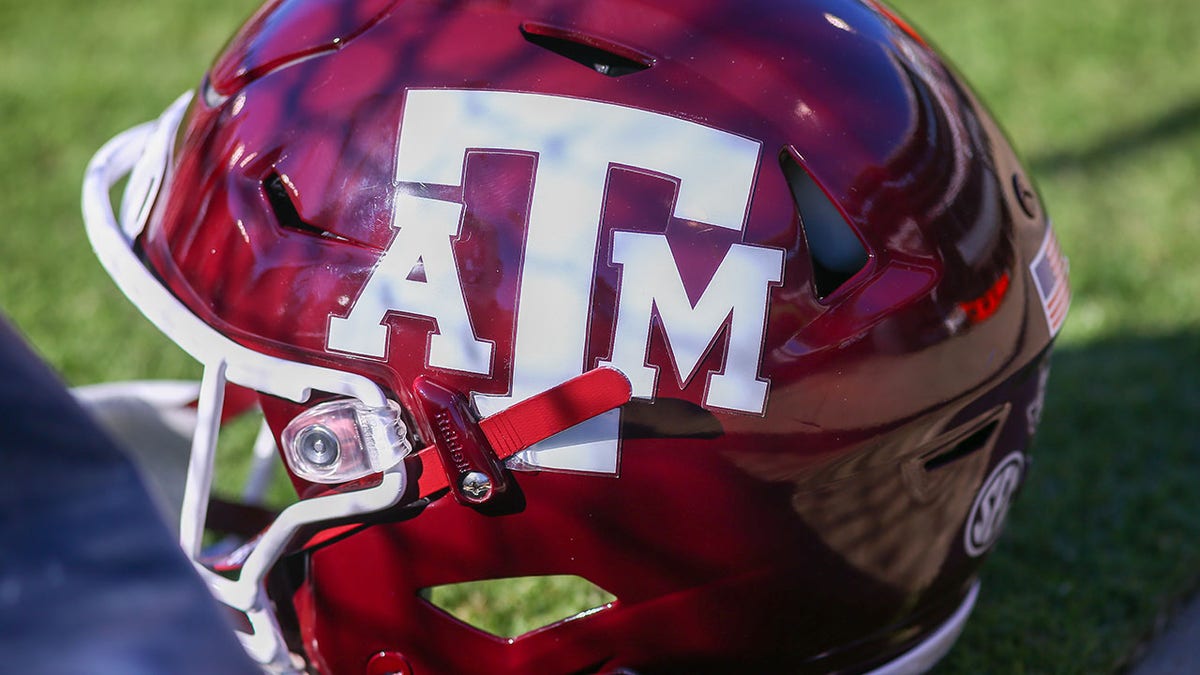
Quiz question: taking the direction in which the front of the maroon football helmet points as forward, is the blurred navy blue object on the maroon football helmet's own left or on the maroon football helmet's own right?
on the maroon football helmet's own left

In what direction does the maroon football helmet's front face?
to the viewer's left
